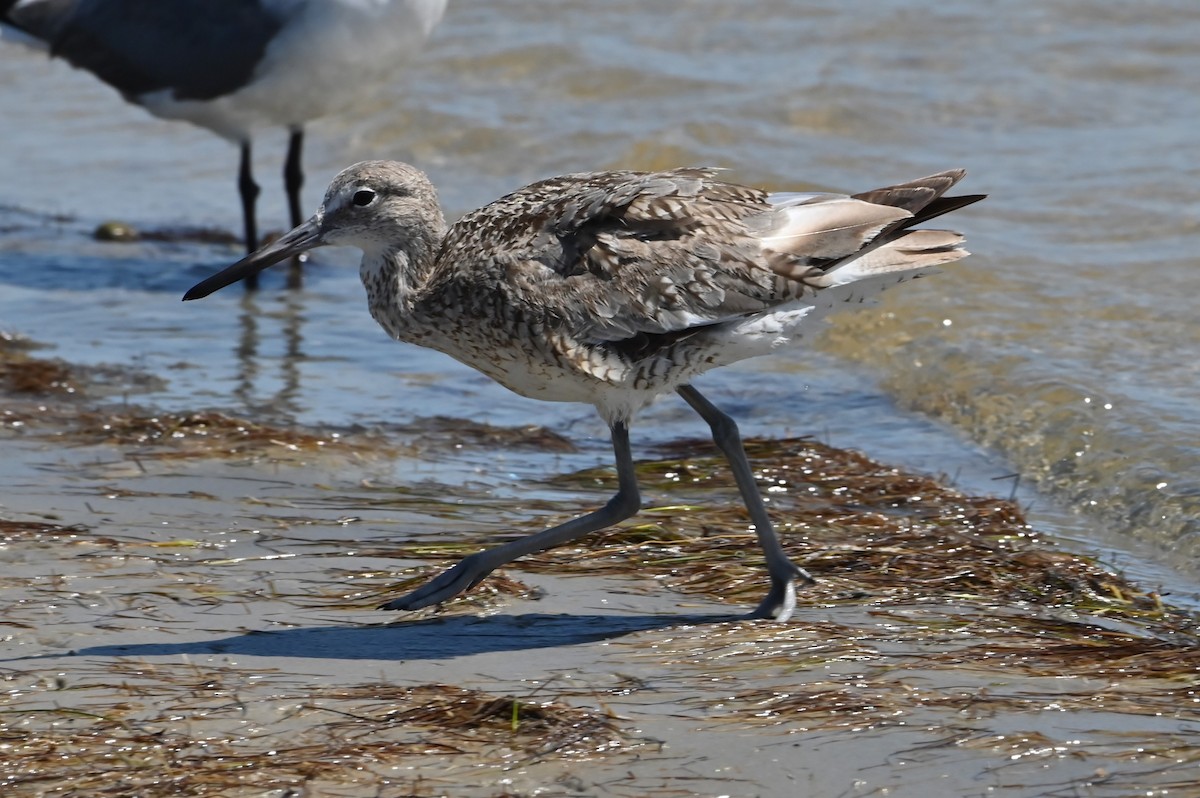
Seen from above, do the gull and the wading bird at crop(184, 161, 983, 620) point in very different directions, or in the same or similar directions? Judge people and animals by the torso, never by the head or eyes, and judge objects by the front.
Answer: very different directions

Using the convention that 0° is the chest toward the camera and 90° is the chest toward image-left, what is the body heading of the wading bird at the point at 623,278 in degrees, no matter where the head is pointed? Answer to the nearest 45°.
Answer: approximately 90°

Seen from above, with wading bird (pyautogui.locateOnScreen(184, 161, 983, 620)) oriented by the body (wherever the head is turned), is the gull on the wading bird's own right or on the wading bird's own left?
on the wading bird's own right

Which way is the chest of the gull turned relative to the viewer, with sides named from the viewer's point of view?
facing to the right of the viewer

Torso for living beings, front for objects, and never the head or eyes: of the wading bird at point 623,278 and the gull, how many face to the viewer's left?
1

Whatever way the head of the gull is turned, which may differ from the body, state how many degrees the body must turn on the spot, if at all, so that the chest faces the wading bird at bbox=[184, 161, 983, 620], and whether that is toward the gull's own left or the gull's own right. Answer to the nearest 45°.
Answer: approximately 90° to the gull's own right

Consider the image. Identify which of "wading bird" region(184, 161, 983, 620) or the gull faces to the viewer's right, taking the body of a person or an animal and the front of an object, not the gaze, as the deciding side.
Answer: the gull
